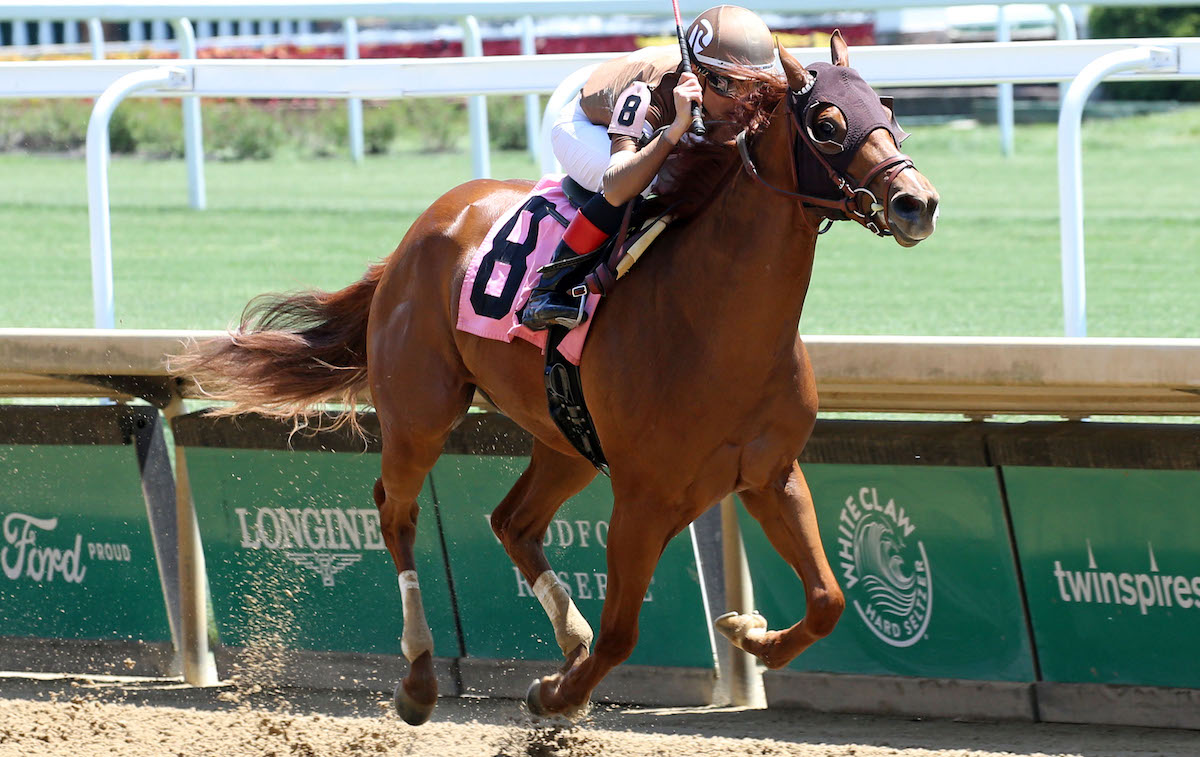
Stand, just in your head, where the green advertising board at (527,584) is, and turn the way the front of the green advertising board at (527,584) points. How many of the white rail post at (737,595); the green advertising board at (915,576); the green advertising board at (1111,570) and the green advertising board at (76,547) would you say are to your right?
1

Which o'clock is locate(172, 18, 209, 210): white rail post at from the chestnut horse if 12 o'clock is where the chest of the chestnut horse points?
The white rail post is roughly at 7 o'clock from the chestnut horse.

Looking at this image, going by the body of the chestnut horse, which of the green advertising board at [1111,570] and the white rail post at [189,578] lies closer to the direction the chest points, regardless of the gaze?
the green advertising board

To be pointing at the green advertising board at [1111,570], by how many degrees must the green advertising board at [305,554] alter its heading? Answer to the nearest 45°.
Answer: approximately 45° to its left

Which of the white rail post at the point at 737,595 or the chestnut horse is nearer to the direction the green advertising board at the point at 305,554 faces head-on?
the chestnut horse

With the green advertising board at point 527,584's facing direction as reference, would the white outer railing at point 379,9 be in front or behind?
behind

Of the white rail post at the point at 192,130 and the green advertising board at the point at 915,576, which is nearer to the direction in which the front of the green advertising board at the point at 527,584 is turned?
the green advertising board

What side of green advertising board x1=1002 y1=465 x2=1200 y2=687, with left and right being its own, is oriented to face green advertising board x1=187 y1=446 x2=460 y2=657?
right

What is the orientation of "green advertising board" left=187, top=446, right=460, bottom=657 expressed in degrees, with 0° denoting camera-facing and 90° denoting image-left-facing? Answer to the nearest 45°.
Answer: approximately 0°

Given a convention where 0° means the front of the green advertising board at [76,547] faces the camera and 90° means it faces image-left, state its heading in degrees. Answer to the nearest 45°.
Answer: approximately 0°
